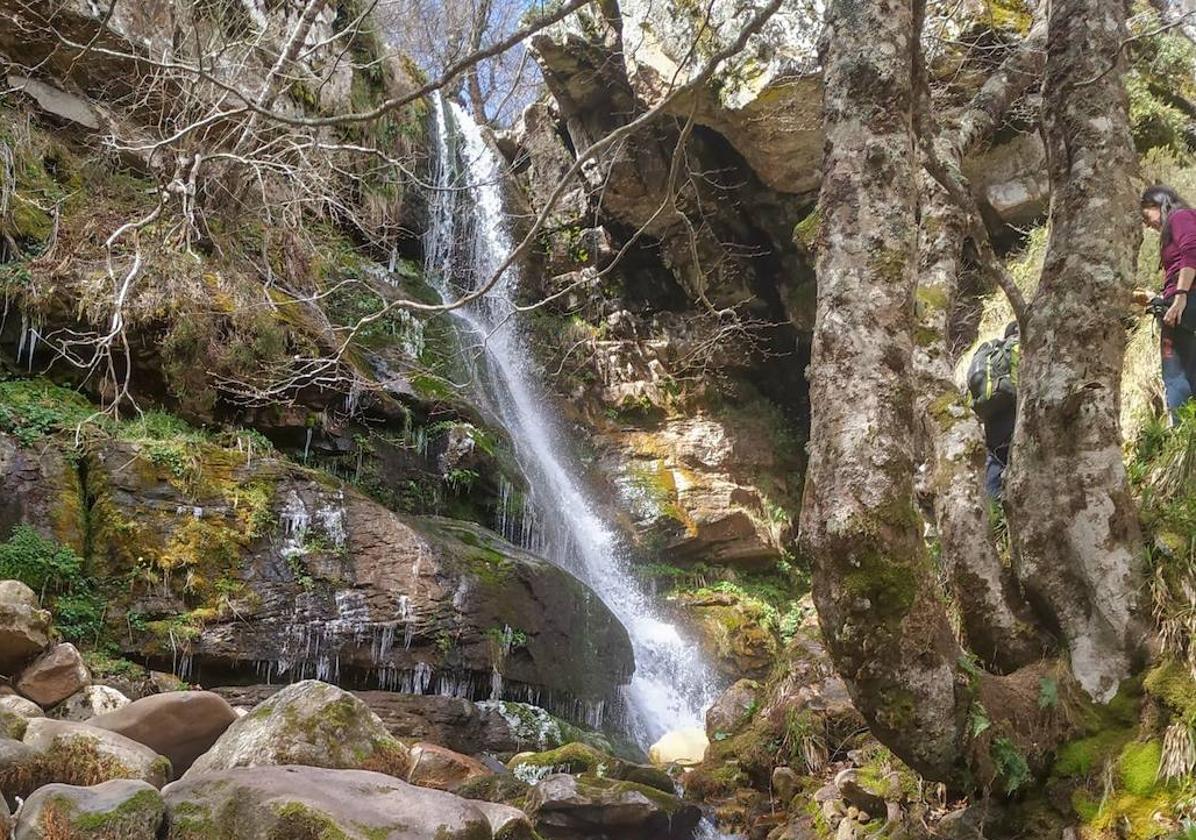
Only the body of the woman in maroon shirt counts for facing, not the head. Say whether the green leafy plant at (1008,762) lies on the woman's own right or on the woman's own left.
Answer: on the woman's own left

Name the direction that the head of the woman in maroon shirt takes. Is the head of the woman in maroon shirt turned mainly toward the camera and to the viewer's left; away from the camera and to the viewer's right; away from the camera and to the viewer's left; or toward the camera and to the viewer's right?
toward the camera and to the viewer's left

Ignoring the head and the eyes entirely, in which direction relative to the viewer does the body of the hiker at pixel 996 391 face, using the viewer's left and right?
facing away from the viewer and to the right of the viewer

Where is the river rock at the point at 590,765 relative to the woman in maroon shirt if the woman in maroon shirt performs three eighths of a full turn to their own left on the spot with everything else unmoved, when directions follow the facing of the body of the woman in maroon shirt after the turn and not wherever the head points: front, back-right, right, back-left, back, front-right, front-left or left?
back-right

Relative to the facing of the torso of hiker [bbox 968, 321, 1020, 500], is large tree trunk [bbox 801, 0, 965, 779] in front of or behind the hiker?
behind

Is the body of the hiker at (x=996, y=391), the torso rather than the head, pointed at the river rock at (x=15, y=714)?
no

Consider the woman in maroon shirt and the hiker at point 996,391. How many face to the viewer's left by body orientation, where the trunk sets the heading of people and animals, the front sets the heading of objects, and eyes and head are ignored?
1

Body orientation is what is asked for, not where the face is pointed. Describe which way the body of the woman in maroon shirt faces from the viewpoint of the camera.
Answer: to the viewer's left

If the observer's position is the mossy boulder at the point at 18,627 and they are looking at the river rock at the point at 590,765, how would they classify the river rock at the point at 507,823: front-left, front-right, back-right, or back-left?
front-right

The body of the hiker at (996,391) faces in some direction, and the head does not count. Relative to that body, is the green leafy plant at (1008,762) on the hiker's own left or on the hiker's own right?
on the hiker's own right

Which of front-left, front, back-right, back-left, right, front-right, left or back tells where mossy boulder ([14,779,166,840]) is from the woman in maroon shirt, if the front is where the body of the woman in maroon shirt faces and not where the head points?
front-left
